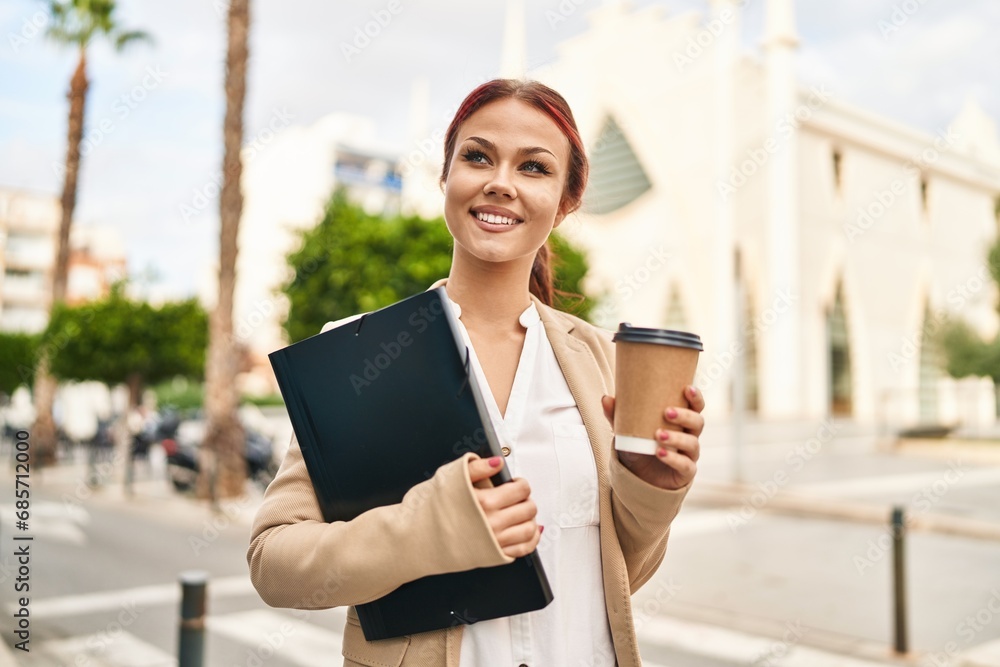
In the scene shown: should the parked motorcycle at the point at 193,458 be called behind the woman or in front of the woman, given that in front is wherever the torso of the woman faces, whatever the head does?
behind

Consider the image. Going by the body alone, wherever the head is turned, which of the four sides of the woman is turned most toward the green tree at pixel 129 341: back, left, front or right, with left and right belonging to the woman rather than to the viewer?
back

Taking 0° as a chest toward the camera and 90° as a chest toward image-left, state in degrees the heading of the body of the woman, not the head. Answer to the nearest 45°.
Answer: approximately 0°

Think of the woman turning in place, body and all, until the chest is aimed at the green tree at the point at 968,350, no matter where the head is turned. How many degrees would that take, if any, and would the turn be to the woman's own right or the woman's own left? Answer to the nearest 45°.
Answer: approximately 135° to the woman's own left

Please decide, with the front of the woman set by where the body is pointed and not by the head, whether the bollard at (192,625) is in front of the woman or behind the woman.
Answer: behind

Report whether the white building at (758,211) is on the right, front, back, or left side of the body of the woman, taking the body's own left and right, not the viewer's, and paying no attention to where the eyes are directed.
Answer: back

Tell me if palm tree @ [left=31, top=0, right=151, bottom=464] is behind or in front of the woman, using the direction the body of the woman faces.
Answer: behind
